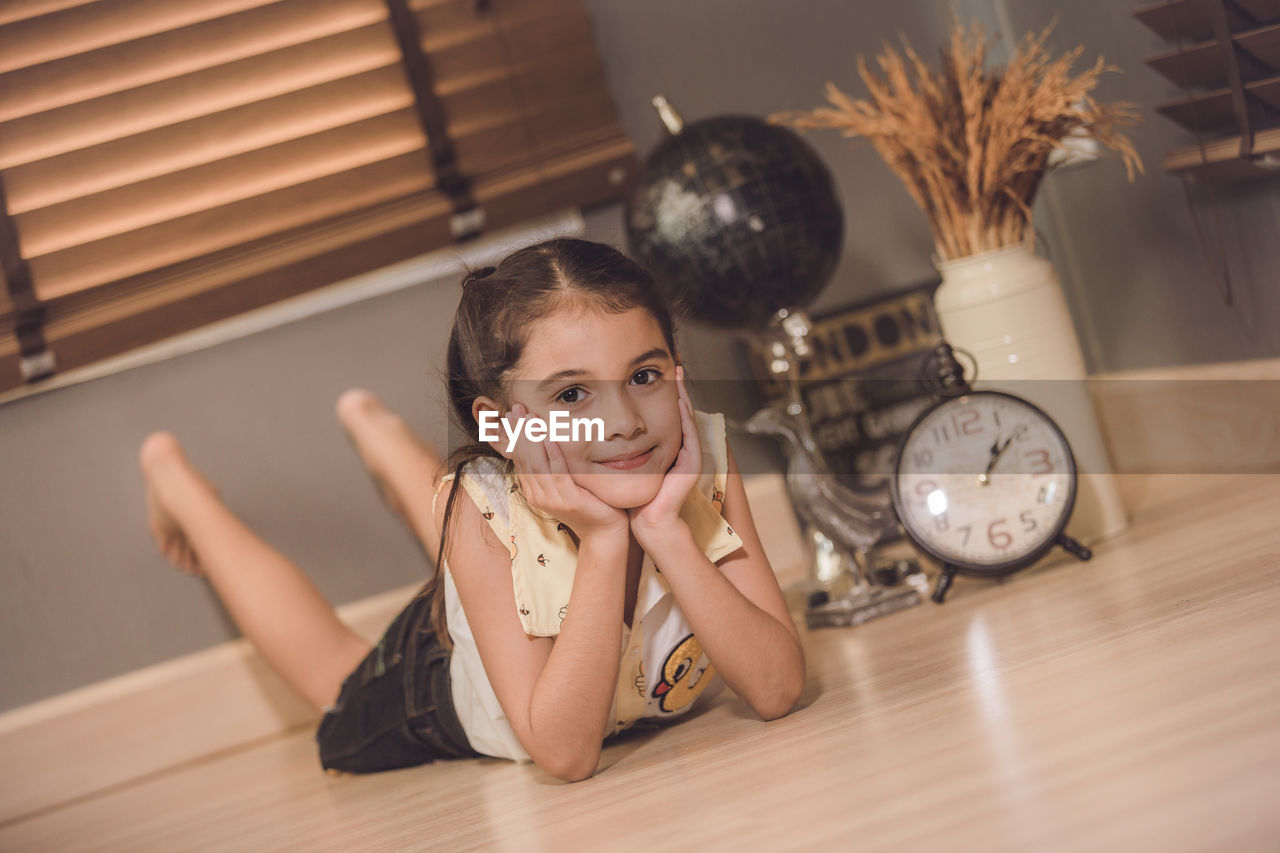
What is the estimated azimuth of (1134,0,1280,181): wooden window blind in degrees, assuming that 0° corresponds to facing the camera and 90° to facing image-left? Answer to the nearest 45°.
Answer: approximately 45°

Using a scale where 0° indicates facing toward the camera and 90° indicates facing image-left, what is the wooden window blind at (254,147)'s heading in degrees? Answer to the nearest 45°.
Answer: approximately 0°

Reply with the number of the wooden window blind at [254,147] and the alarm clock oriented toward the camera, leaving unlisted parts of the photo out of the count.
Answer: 2

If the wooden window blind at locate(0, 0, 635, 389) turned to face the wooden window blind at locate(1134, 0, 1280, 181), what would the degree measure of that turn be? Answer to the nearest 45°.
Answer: approximately 45° to its left

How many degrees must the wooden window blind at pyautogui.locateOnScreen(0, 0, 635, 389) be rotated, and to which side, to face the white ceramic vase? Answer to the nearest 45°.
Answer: approximately 45° to its left
